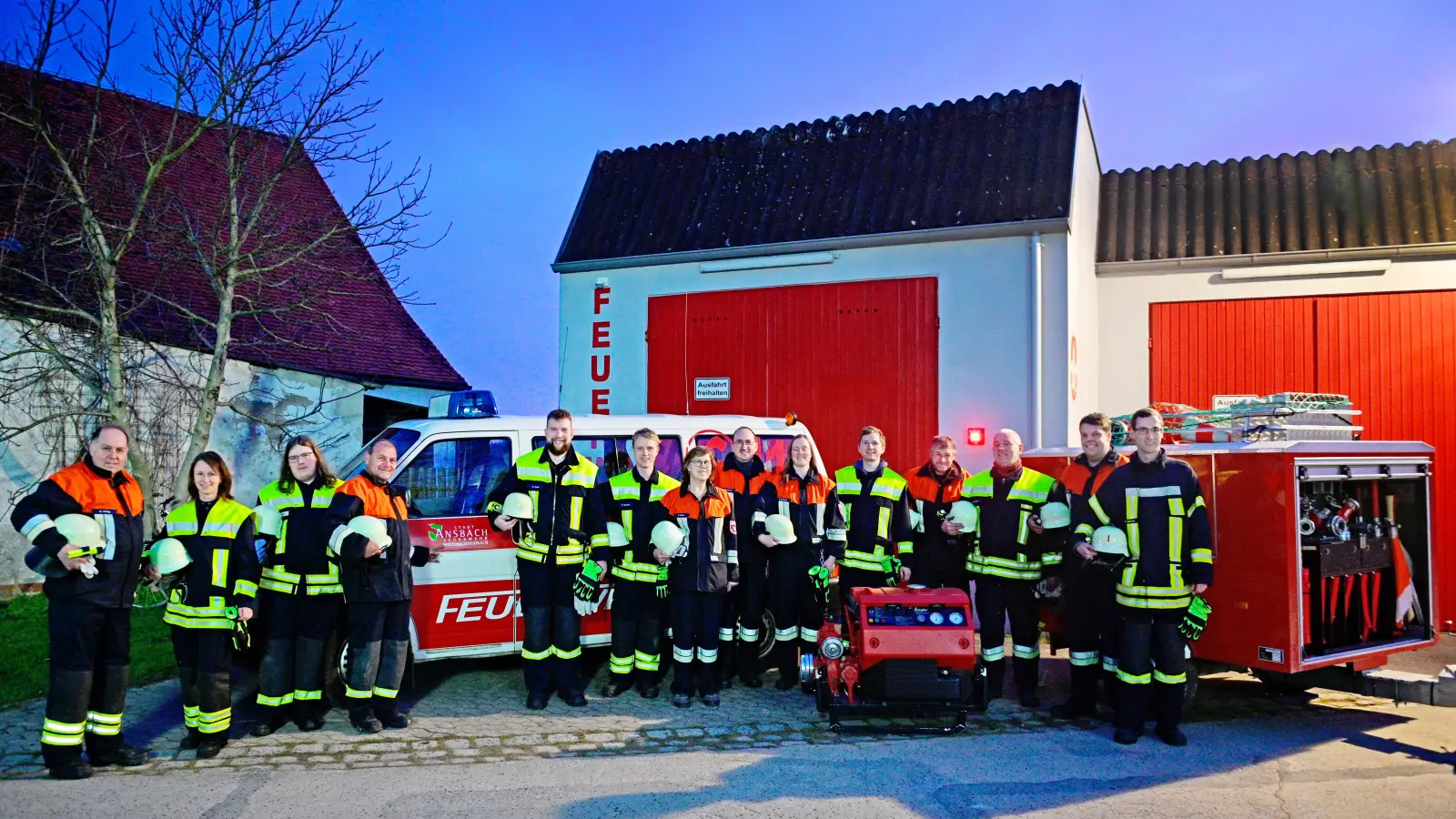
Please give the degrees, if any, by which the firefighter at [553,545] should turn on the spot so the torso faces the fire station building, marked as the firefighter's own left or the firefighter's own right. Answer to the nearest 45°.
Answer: approximately 135° to the firefighter's own left

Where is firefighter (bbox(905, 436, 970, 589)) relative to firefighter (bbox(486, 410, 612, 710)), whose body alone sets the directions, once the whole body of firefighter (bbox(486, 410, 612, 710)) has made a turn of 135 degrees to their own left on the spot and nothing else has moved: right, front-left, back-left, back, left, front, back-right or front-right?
front-right

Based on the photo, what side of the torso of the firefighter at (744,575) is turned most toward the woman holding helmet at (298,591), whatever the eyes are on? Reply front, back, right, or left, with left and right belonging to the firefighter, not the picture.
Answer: right

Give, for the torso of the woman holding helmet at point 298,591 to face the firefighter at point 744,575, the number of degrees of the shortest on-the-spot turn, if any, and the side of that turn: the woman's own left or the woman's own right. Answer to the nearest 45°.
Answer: approximately 90° to the woman's own left

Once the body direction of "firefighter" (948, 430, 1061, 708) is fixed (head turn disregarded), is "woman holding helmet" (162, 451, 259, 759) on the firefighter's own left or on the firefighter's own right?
on the firefighter's own right

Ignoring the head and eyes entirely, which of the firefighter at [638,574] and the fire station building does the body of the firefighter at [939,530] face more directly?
the firefighter

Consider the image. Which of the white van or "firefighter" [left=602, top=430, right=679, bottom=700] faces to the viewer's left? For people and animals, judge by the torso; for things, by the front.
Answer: the white van

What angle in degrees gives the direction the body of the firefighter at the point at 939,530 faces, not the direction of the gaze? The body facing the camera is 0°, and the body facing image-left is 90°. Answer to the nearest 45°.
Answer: approximately 0°

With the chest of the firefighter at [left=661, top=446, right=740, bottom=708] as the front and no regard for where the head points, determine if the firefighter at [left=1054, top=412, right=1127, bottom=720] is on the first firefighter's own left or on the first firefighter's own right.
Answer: on the first firefighter's own left

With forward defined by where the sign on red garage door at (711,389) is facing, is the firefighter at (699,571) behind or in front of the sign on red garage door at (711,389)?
in front

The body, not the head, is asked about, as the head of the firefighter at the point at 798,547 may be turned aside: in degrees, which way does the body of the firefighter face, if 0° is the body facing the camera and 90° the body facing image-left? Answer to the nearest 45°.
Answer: approximately 0°
